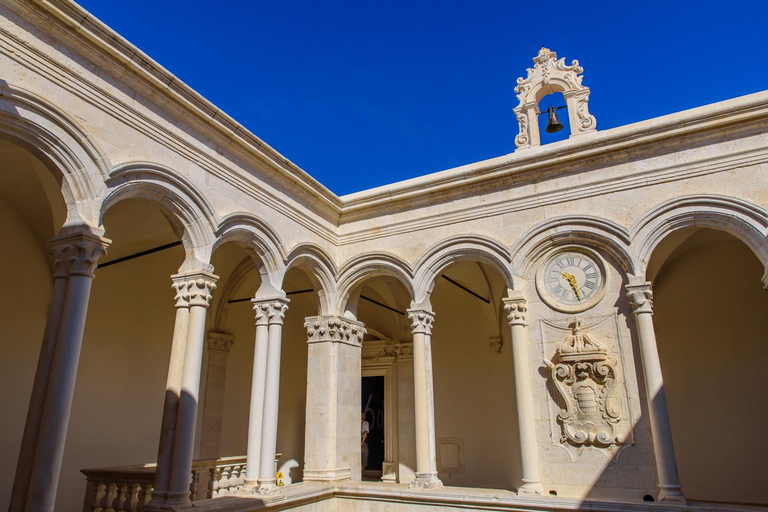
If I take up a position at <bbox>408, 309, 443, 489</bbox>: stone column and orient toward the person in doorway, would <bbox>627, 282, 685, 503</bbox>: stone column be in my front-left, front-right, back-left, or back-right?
back-right
